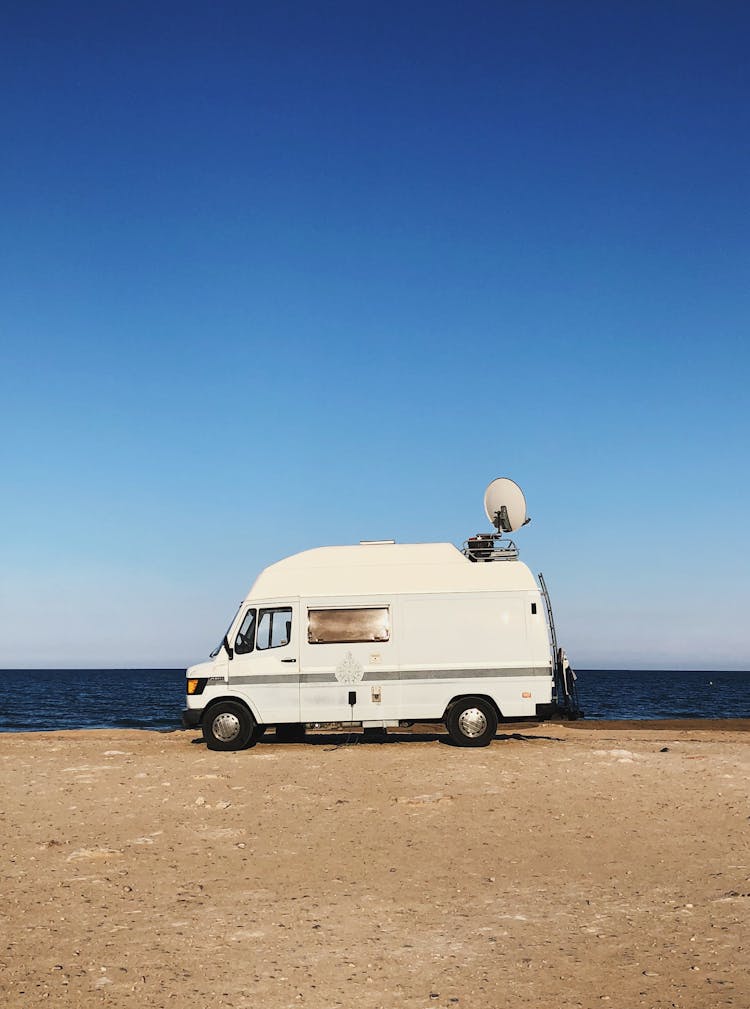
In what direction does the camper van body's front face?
to the viewer's left
